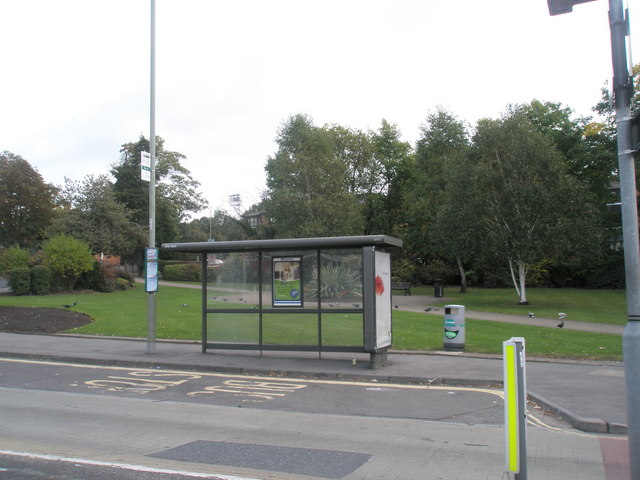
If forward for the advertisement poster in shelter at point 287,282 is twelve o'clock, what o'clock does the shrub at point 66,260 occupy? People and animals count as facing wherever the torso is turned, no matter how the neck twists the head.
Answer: The shrub is roughly at 5 o'clock from the advertisement poster in shelter.

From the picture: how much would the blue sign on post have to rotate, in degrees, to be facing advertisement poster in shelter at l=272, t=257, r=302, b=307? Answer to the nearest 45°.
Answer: approximately 45° to its left

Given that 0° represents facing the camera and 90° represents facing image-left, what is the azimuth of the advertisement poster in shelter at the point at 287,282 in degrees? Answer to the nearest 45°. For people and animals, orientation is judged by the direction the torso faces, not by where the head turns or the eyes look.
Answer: approximately 0°

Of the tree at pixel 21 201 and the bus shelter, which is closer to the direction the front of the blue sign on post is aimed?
the bus shelter

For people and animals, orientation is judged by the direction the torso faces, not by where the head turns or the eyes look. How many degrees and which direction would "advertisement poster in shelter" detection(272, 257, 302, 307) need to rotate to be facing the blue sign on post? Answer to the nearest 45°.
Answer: approximately 90° to its right

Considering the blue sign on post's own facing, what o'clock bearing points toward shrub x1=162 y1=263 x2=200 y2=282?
The shrub is roughly at 6 o'clock from the blue sign on post.

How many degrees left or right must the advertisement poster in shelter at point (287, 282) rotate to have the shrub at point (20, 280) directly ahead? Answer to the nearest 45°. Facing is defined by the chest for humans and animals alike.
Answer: approximately 135° to its right

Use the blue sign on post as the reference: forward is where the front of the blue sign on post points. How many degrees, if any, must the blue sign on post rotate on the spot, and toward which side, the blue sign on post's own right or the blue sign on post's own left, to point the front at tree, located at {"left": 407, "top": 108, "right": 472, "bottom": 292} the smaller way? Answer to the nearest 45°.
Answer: approximately 135° to the blue sign on post's own left

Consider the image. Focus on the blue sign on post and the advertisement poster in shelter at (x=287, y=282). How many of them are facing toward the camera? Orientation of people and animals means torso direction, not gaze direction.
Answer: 2

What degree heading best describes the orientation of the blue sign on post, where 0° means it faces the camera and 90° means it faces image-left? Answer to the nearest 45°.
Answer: approximately 0°

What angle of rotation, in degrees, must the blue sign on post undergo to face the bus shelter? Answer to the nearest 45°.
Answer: approximately 45° to its left
